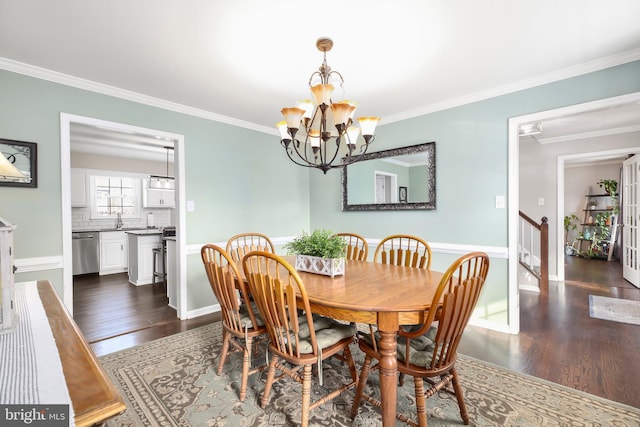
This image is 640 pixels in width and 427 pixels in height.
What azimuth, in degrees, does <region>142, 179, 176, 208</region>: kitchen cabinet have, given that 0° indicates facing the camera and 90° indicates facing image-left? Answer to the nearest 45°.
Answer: approximately 0°

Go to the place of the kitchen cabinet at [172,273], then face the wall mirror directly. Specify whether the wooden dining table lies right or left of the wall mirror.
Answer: right

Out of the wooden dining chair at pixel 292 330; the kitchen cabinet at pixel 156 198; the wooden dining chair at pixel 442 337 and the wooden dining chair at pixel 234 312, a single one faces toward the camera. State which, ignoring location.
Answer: the kitchen cabinet

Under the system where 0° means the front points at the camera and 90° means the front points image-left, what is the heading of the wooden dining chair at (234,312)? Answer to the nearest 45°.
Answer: approximately 225°

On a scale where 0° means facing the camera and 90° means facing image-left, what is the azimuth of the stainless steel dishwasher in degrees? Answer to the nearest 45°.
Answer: approximately 0°

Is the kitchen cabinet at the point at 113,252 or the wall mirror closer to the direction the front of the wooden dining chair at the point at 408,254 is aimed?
the kitchen cabinet

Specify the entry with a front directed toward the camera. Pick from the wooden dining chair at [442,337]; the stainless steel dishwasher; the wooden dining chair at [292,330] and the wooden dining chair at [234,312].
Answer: the stainless steel dishwasher

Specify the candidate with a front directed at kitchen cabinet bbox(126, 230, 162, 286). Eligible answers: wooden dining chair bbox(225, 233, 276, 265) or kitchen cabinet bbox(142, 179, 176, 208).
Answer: kitchen cabinet bbox(142, 179, 176, 208)
